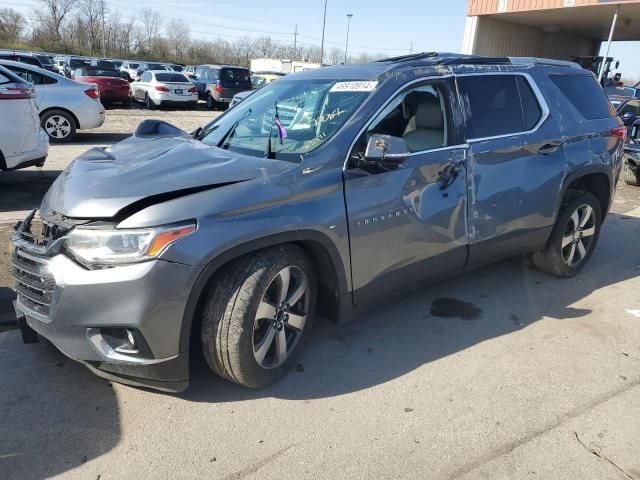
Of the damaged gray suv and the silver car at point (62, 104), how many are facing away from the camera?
0

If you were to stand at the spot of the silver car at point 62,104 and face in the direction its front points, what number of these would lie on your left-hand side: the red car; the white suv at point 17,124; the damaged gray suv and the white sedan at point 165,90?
2

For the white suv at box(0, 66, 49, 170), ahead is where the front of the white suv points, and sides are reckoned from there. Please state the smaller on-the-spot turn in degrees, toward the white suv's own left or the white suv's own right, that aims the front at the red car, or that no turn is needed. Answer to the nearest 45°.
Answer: approximately 45° to the white suv's own right

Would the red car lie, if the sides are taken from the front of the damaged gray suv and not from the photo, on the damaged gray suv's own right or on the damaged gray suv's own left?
on the damaged gray suv's own right

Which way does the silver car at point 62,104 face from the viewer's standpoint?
to the viewer's left

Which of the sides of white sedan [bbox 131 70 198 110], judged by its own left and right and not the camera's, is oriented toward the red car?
left

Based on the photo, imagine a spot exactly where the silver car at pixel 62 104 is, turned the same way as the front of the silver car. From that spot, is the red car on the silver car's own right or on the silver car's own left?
on the silver car's own right

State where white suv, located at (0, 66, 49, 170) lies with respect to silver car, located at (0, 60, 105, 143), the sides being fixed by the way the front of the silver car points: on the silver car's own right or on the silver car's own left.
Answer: on the silver car's own left

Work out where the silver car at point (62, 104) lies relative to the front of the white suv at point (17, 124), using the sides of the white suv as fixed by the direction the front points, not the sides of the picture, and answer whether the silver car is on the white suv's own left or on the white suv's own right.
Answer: on the white suv's own right

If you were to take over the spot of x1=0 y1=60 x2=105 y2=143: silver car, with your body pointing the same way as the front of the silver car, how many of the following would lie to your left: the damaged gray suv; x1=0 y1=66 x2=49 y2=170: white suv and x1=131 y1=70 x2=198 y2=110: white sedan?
2

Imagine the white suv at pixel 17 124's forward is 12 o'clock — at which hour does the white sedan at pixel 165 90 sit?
the white sedan at pixel 165 90 is roughly at 2 o'clock from the white suv at pixel 17 124.

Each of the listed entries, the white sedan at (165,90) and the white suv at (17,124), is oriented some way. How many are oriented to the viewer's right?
0

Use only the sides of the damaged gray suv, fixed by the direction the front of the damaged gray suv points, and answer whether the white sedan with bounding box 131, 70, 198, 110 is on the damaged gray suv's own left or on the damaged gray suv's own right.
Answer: on the damaged gray suv's own right

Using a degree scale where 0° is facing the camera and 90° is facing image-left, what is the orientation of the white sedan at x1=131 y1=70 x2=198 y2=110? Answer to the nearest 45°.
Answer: approximately 135°

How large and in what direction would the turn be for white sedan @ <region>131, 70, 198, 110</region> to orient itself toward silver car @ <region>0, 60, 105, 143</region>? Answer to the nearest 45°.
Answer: approximately 135° to its left
